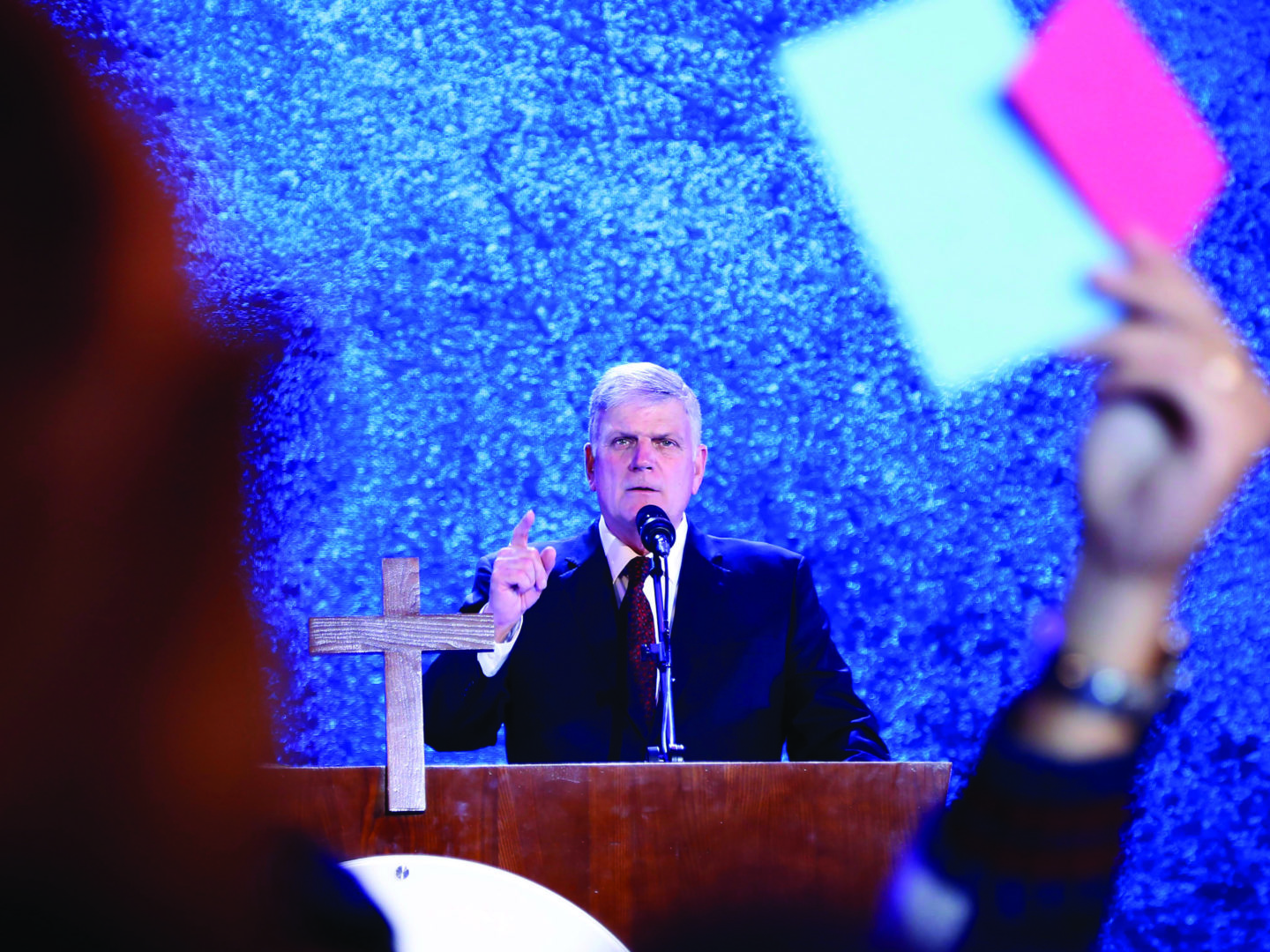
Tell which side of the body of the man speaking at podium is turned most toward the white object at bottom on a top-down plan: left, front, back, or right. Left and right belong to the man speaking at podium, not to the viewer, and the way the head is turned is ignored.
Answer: front

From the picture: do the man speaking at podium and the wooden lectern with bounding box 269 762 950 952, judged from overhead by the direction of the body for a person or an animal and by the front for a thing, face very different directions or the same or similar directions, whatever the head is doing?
same or similar directions

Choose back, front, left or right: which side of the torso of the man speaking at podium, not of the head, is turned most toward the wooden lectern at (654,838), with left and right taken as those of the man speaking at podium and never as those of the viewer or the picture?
front

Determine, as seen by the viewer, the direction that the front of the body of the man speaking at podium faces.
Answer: toward the camera

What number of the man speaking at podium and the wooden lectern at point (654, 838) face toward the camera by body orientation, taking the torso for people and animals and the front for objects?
2

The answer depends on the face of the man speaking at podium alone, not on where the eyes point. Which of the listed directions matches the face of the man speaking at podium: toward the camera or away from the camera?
toward the camera

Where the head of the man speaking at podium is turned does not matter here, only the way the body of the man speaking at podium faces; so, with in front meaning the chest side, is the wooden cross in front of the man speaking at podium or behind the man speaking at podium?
in front

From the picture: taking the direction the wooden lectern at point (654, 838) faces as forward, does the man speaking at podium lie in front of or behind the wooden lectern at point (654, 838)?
behind
